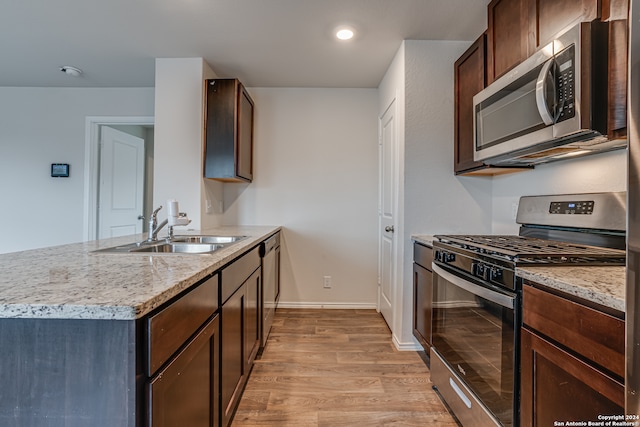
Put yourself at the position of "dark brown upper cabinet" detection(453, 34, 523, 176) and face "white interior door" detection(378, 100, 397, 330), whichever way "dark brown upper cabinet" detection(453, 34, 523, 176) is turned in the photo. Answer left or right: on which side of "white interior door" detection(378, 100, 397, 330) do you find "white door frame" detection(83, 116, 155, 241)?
left

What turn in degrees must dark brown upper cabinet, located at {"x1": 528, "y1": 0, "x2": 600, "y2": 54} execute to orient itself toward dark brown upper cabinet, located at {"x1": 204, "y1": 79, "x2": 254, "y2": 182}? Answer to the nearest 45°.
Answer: approximately 45° to its right

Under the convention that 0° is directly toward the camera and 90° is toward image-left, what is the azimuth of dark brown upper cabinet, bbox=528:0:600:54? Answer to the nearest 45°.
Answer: approximately 45°

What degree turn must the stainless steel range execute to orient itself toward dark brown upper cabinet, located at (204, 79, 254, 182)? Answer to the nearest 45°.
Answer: approximately 45° to its right

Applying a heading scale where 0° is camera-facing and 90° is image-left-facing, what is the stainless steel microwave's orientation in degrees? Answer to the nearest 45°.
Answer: approximately 45°
